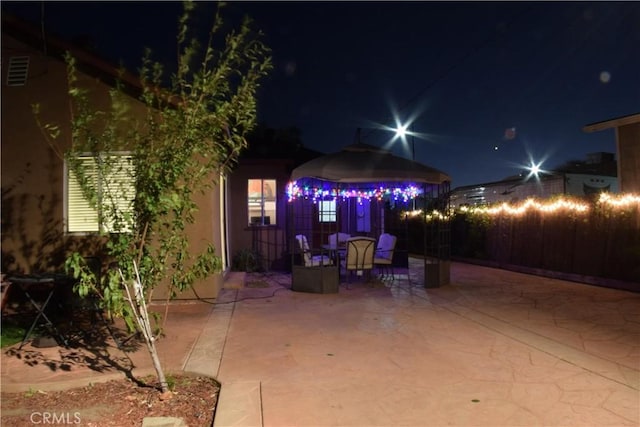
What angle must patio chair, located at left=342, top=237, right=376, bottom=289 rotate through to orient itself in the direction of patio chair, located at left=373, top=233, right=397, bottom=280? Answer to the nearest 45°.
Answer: approximately 45° to its right

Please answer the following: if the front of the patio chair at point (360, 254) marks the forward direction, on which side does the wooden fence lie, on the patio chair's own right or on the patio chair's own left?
on the patio chair's own right

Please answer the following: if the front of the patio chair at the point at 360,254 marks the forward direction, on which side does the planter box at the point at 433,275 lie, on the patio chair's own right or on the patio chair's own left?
on the patio chair's own right

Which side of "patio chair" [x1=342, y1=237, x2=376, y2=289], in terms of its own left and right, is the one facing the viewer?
back

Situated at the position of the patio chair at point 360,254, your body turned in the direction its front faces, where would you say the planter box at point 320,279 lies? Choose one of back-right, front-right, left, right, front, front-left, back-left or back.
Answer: back-left

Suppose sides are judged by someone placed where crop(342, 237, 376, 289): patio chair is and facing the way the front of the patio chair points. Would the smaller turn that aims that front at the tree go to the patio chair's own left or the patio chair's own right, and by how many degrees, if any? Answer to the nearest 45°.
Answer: approximately 180°

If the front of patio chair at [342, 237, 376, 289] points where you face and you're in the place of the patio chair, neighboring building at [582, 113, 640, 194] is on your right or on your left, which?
on your right

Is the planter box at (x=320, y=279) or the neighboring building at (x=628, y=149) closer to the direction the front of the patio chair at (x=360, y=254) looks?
the neighboring building

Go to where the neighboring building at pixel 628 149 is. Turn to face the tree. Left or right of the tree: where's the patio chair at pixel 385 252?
right

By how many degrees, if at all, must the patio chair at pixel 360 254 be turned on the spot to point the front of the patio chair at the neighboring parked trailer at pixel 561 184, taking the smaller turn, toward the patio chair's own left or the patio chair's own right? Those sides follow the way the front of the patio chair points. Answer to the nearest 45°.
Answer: approximately 45° to the patio chair's own right

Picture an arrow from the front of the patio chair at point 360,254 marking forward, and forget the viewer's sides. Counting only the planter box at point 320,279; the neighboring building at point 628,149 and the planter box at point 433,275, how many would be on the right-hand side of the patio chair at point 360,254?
2
